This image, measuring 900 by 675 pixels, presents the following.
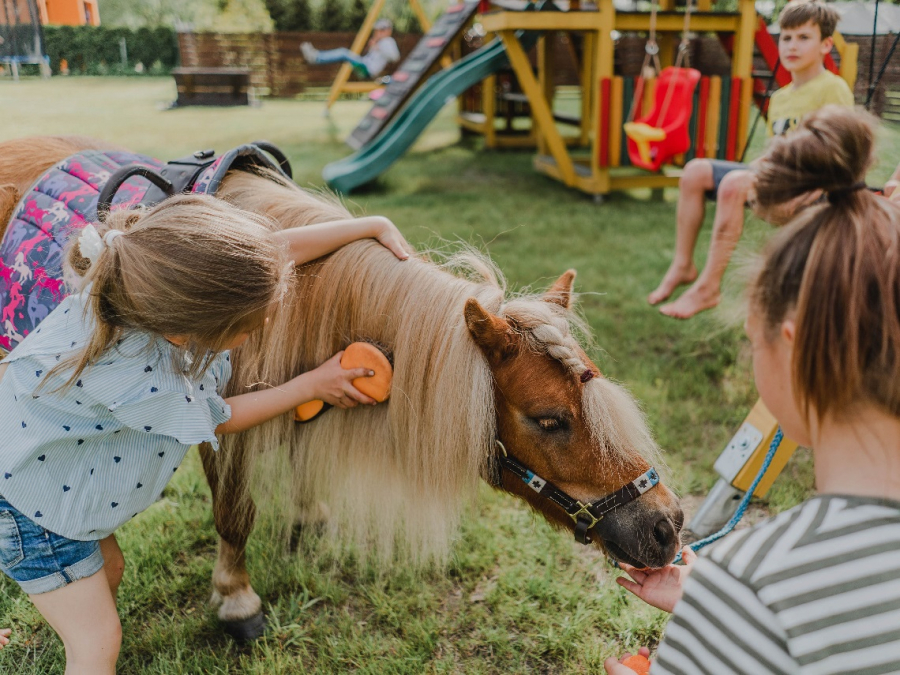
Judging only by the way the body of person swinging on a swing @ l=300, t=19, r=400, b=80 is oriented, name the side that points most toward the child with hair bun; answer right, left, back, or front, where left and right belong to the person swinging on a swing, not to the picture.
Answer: left

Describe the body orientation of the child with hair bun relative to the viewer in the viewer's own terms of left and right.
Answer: facing away from the viewer and to the left of the viewer

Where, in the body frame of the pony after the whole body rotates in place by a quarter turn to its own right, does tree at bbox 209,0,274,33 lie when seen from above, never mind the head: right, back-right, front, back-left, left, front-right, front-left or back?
back-right

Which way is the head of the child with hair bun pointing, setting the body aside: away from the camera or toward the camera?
away from the camera

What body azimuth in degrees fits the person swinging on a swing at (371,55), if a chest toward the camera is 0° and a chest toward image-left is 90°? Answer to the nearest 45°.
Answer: approximately 90°
